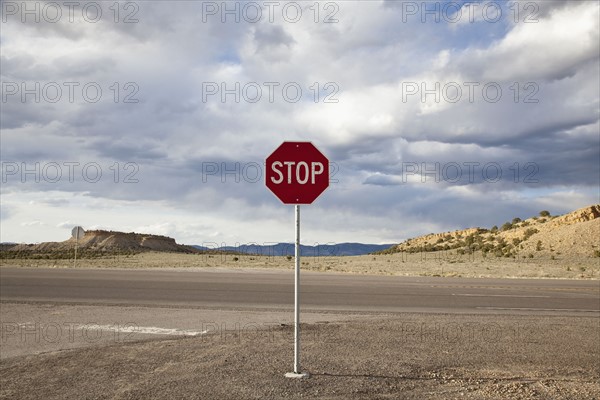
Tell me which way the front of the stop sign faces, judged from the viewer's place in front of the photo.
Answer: facing the viewer
